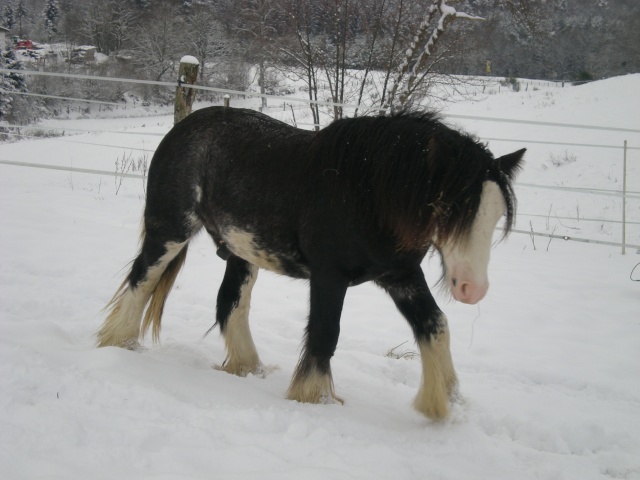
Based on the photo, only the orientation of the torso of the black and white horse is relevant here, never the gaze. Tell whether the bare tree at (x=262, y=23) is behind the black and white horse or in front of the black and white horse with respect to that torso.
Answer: behind

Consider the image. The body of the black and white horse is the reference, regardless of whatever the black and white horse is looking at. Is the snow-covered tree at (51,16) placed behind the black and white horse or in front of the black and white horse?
behind

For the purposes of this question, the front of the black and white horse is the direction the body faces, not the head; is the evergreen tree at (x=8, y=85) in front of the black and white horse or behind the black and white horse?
behind

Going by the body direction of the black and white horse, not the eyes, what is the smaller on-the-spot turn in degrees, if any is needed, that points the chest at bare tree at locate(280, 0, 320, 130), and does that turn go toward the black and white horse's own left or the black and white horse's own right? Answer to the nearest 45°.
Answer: approximately 135° to the black and white horse's own left
